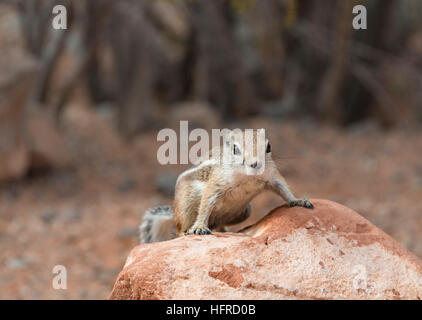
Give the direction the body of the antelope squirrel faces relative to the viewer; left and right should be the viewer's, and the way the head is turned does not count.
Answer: facing the viewer and to the right of the viewer
